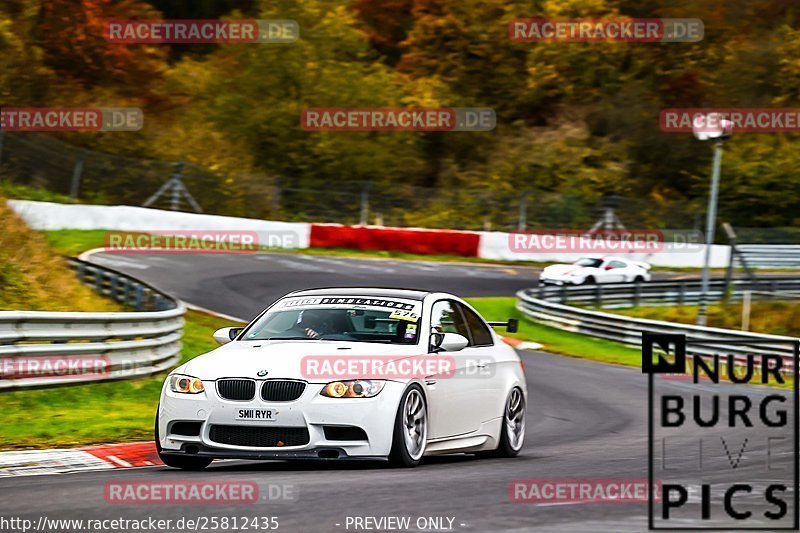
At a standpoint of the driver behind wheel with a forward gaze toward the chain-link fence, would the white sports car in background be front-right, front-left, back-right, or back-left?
front-right

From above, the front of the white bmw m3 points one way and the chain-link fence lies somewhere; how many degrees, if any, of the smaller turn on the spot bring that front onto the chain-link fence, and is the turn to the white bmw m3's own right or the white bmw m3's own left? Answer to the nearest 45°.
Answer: approximately 135° to the white bmw m3's own right

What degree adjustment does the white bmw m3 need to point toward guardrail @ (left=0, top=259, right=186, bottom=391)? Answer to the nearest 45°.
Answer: approximately 90° to its right

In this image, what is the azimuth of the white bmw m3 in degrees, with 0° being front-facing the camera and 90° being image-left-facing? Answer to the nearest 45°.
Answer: approximately 45°

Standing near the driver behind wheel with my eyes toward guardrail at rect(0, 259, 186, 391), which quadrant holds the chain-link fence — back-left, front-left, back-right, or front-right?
front-right

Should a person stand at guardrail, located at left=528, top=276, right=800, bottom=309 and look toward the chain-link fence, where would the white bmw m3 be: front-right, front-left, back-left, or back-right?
back-left

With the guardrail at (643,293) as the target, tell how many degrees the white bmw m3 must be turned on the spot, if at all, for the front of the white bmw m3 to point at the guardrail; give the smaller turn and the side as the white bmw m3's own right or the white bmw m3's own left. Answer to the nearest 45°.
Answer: approximately 135° to the white bmw m3's own right

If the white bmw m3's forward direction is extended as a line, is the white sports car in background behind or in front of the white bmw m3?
behind
